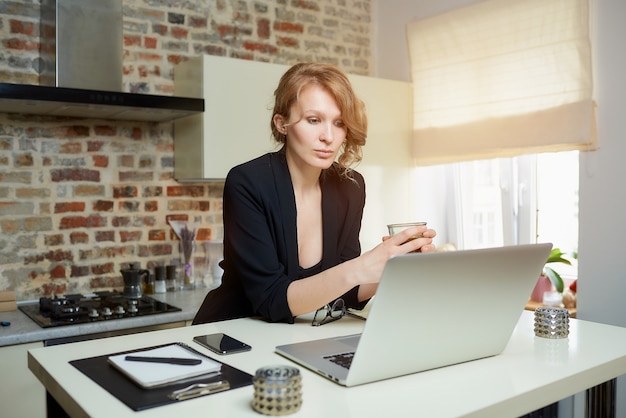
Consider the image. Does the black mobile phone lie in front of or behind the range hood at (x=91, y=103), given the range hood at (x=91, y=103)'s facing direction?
in front

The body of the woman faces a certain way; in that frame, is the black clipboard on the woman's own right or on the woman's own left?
on the woman's own right

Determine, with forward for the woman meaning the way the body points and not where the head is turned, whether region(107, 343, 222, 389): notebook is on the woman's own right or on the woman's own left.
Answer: on the woman's own right

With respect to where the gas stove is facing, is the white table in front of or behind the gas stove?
in front

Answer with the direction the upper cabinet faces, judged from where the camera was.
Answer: facing the viewer and to the right of the viewer

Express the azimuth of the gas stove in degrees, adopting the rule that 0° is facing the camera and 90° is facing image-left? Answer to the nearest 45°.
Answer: approximately 315°

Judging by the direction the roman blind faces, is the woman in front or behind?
in front

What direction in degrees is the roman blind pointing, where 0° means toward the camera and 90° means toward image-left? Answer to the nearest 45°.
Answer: approximately 45°

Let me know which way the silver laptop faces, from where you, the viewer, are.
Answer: facing away from the viewer and to the left of the viewer

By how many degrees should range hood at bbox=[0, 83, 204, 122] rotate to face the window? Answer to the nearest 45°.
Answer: approximately 45° to its left

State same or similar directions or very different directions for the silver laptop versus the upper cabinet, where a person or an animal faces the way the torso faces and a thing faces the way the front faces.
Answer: very different directions
